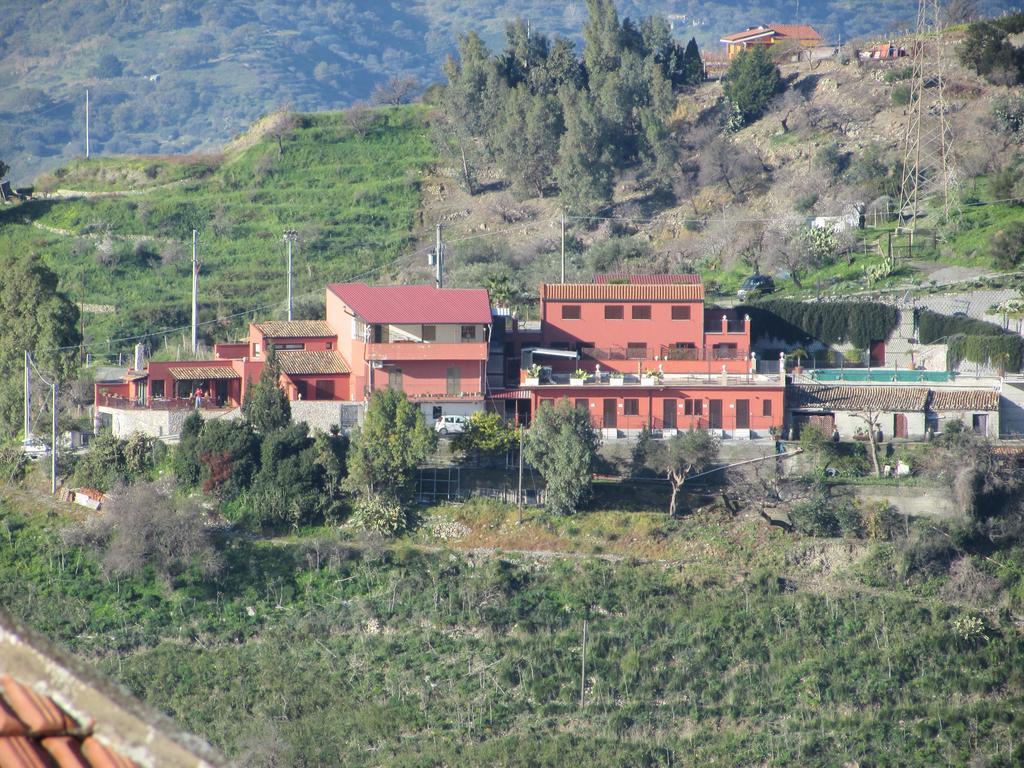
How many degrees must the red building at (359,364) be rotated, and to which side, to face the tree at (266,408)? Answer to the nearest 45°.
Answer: approximately 45° to its right

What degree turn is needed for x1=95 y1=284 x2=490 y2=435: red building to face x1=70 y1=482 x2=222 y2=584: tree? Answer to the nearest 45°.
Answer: approximately 45° to its right

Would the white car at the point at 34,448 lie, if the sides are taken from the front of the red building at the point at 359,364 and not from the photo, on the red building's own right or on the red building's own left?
on the red building's own right

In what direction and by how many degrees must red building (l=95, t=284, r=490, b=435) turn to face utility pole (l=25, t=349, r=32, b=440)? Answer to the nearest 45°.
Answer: approximately 90° to its right

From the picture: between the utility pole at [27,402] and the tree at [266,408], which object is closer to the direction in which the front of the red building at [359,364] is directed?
the tree

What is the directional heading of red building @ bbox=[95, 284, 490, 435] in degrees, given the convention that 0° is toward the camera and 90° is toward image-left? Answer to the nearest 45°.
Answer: approximately 0°

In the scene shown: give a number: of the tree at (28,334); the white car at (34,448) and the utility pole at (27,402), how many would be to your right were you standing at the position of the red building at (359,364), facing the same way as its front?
3

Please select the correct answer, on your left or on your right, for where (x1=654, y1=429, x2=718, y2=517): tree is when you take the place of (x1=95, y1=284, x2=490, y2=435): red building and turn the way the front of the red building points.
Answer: on your left

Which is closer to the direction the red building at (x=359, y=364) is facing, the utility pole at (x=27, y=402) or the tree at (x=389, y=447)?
the tree

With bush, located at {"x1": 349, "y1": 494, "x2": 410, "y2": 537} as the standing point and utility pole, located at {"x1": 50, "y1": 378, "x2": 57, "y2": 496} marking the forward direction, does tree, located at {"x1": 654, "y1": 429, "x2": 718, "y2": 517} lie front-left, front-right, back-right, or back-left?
back-right
